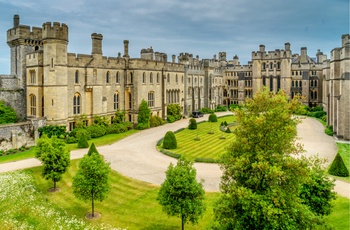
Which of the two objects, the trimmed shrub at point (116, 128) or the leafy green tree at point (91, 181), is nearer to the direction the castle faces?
the leafy green tree

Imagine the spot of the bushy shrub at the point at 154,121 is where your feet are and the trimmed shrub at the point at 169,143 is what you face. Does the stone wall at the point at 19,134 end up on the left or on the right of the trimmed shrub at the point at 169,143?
right

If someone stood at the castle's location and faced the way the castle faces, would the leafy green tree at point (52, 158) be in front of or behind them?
in front

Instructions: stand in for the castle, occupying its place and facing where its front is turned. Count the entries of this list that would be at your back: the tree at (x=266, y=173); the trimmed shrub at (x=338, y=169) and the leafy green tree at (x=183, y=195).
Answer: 0

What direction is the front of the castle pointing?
toward the camera

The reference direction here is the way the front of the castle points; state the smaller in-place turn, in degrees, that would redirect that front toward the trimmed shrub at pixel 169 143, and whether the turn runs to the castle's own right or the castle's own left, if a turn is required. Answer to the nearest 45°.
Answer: approximately 45° to the castle's own left

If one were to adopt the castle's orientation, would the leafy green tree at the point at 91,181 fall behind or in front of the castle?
in front
